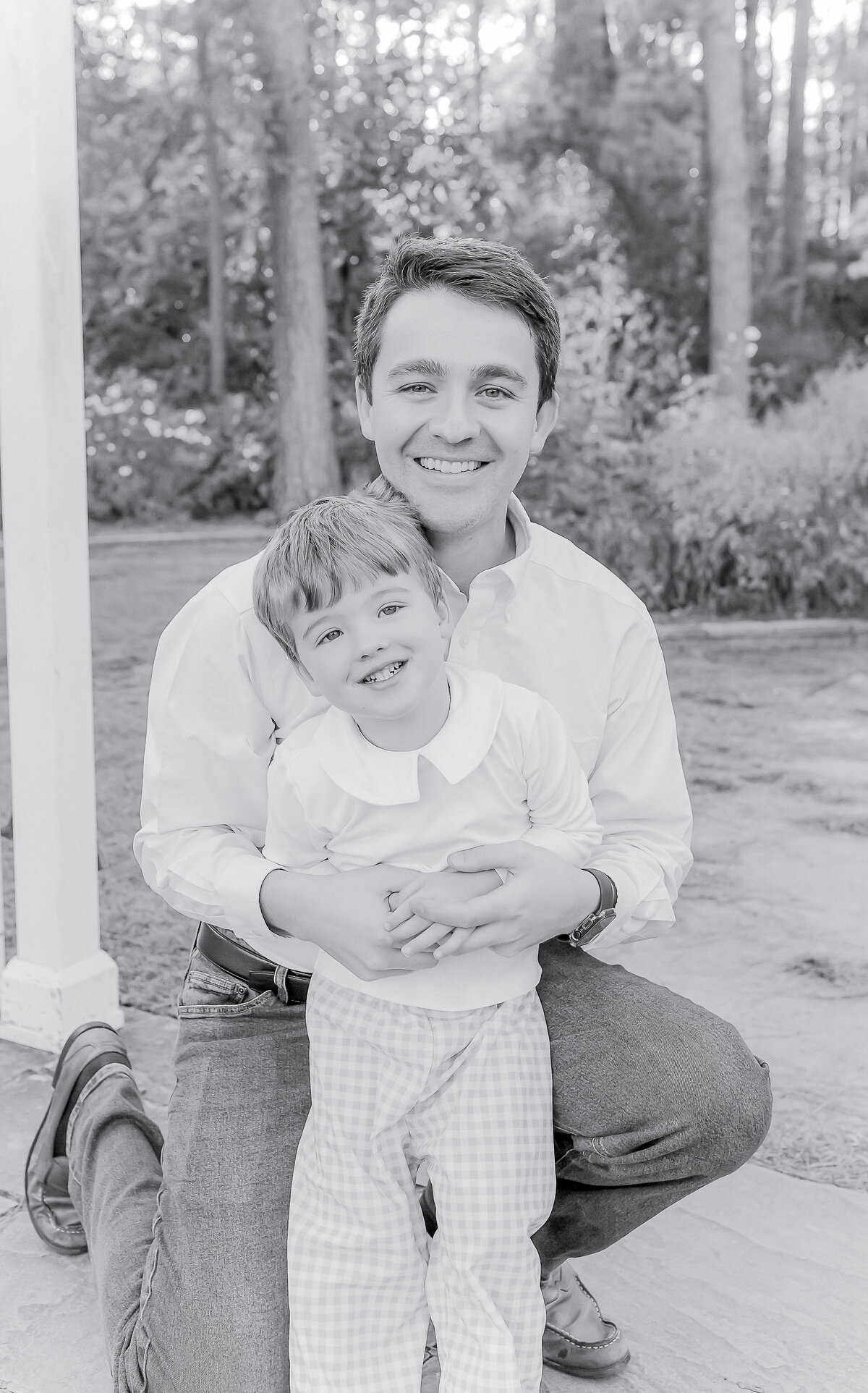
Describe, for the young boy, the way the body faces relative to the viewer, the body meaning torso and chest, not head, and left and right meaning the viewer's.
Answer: facing the viewer

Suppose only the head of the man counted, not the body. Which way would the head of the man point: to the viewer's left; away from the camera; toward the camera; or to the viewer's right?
toward the camera

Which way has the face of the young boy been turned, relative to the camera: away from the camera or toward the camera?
toward the camera

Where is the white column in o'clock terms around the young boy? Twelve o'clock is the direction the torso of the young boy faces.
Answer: The white column is roughly at 5 o'clock from the young boy.
